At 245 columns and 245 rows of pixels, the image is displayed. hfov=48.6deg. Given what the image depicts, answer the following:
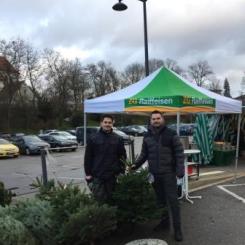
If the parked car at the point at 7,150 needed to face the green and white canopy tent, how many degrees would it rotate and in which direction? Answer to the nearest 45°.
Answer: approximately 45° to its right

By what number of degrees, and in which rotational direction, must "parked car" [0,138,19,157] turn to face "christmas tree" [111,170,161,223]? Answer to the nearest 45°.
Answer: approximately 45° to its right

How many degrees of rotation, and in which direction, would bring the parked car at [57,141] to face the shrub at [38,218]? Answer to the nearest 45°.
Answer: approximately 45° to its right

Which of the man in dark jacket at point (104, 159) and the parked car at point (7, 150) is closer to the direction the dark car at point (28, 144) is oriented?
the man in dark jacket

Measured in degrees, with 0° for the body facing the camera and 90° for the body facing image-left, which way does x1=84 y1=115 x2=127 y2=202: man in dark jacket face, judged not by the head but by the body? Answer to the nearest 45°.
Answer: approximately 0°
